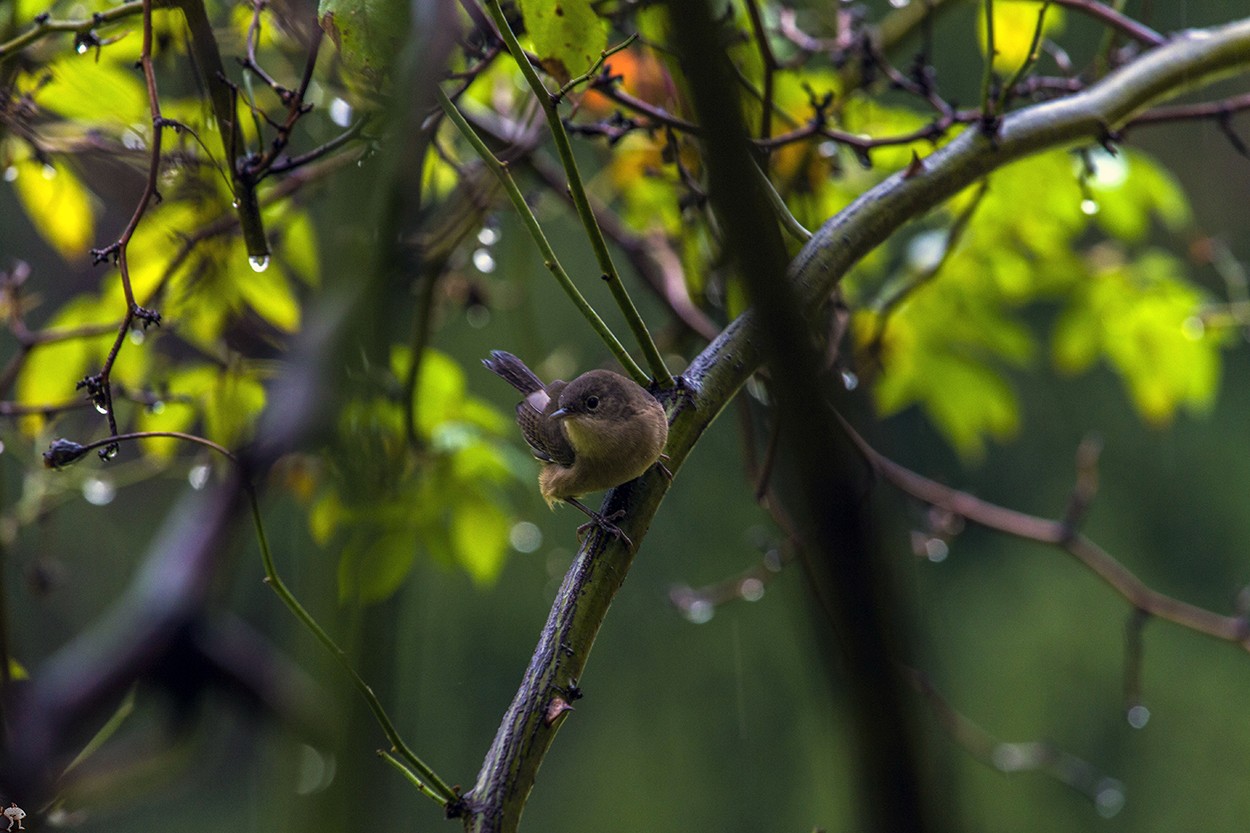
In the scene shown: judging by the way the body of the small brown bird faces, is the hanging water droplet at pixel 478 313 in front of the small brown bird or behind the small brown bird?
behind

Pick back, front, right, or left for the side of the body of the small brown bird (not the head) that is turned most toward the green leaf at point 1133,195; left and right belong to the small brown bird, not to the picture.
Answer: left

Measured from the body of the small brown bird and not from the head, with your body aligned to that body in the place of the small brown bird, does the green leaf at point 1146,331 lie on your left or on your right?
on your left

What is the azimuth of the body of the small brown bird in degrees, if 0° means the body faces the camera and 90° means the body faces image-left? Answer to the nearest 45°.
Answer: approximately 315°
